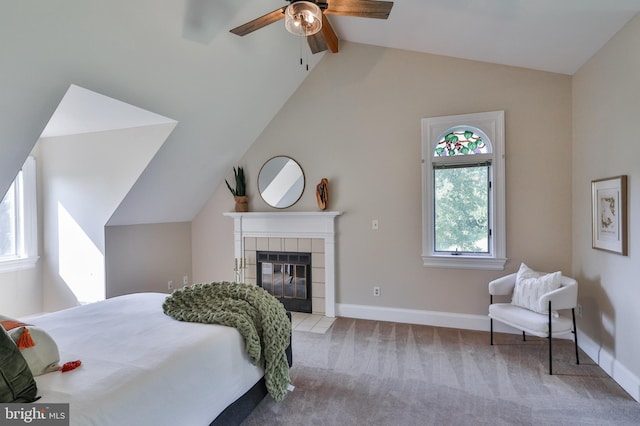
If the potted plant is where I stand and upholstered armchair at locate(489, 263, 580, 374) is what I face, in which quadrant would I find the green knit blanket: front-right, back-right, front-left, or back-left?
front-right

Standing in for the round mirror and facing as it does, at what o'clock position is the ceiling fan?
The ceiling fan is roughly at 12 o'clock from the round mirror.

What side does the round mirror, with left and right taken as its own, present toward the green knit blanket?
front

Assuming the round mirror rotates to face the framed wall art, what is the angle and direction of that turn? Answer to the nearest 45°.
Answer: approximately 45° to its left

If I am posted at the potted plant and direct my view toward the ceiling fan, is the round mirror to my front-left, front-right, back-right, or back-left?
front-left

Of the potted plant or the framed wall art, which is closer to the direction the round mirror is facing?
the framed wall art

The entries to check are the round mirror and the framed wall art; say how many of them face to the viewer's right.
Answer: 0

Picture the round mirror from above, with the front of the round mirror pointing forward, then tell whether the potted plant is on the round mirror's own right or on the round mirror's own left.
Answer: on the round mirror's own right

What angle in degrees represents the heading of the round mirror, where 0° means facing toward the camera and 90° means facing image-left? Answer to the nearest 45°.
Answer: approximately 0°

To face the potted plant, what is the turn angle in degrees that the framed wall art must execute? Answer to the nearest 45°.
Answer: approximately 45° to its right

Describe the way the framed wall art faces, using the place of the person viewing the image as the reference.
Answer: facing the viewer and to the left of the viewer

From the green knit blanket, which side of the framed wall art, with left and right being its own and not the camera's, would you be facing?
front
